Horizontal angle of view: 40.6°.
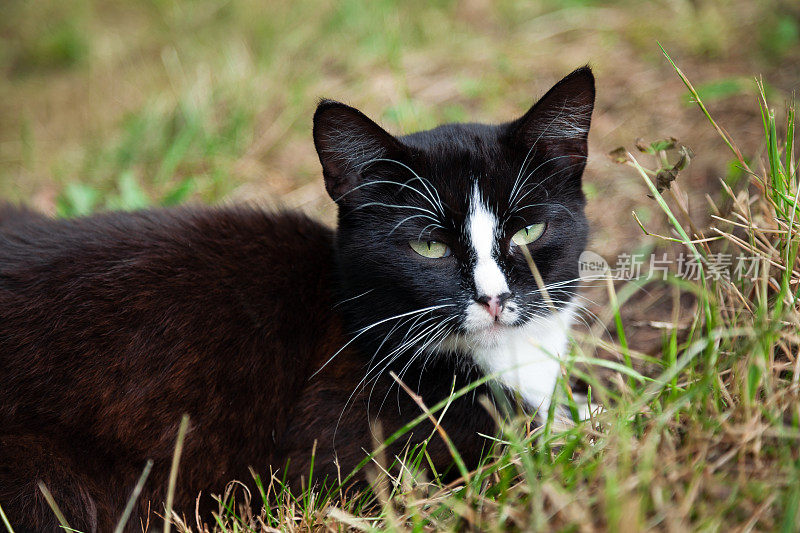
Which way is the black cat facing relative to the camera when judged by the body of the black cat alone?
to the viewer's right
